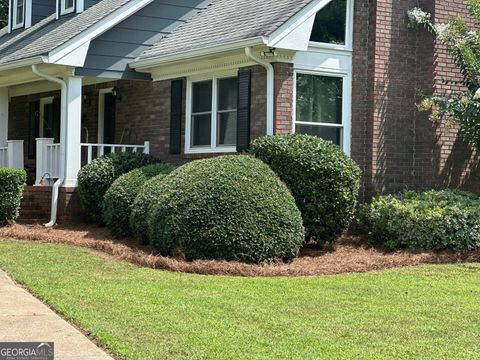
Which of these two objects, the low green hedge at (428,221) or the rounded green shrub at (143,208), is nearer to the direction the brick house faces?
the rounded green shrub

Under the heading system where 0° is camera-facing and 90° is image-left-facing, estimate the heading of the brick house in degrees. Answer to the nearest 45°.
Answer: approximately 45°

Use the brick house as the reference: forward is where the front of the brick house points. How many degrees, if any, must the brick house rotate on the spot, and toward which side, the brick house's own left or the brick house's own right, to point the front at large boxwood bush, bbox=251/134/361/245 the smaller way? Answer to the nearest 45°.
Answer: approximately 45° to the brick house's own left

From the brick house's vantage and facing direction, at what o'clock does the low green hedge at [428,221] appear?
The low green hedge is roughly at 9 o'clock from the brick house.

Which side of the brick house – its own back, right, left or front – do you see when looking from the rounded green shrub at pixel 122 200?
front

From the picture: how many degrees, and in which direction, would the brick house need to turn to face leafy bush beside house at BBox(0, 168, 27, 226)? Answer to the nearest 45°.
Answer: approximately 45° to its right

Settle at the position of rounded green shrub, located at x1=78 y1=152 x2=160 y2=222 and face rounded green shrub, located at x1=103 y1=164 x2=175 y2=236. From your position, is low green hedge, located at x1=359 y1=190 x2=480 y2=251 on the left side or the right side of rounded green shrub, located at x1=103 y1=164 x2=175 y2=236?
left
